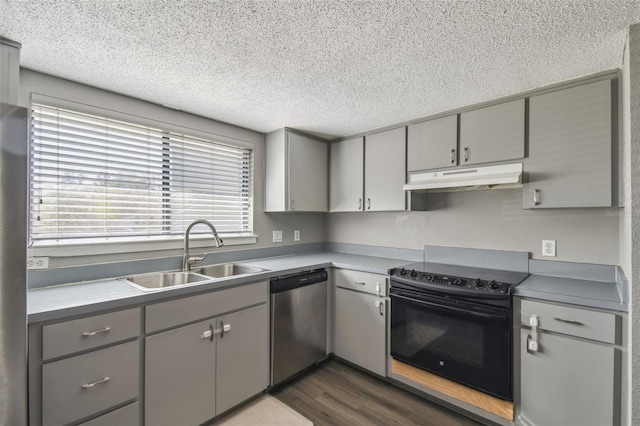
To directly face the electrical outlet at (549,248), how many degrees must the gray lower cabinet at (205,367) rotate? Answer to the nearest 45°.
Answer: approximately 45° to its left

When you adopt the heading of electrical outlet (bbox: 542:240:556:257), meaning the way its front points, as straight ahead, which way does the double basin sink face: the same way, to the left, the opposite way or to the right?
to the left

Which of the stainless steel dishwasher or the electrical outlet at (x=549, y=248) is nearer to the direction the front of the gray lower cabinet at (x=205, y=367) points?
the electrical outlet

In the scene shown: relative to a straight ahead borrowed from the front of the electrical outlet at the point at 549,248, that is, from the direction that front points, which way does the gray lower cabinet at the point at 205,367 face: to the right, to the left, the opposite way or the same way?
to the left

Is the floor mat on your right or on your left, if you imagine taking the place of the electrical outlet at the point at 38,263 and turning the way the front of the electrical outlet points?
on your left
